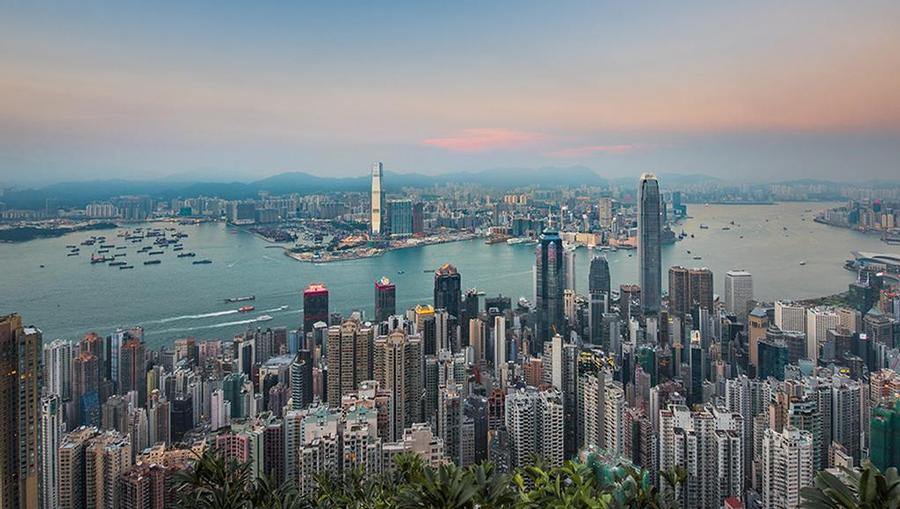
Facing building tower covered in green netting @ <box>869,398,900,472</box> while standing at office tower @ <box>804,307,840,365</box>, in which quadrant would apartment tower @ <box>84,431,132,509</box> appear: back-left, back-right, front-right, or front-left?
front-right
